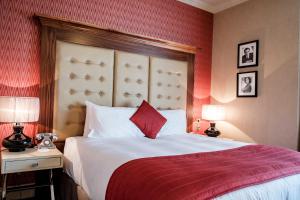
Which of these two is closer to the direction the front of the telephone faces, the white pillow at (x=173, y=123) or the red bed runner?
the red bed runner

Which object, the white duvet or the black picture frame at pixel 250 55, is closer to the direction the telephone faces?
the white duvet

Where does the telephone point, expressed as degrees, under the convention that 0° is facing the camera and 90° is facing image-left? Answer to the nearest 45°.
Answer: approximately 0°

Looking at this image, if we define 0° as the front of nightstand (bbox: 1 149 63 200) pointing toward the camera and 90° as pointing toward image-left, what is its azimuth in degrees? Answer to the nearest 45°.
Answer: approximately 0°

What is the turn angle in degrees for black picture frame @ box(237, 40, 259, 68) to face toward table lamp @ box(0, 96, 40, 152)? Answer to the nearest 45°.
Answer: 0° — it already faces it

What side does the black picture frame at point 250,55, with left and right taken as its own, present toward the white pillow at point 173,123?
front

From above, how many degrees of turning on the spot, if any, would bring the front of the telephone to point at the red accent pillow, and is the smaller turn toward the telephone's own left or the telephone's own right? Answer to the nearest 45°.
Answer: approximately 90° to the telephone's own left

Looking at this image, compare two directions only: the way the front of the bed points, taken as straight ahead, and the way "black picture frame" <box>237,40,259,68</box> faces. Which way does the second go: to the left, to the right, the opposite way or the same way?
to the right

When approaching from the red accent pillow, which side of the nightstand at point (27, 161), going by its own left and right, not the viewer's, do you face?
left

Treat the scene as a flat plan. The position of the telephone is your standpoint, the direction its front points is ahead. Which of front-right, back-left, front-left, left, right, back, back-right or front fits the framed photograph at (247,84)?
left

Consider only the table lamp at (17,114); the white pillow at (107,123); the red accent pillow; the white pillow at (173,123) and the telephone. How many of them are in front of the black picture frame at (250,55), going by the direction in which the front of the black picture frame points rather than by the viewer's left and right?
5

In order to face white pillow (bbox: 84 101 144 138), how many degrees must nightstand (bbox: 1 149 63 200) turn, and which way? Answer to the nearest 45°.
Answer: approximately 90° to its left

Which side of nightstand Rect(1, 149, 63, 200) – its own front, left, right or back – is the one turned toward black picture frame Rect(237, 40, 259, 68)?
left
